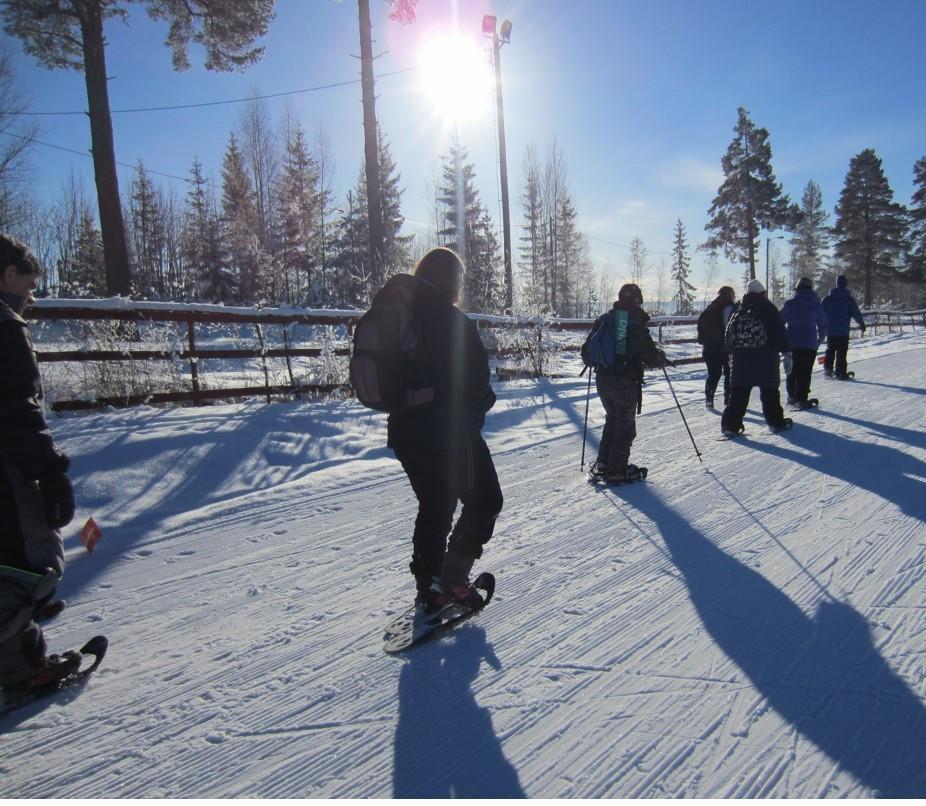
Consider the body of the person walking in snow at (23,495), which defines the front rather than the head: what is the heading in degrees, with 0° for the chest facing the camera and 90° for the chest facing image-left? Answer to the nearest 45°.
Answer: approximately 270°

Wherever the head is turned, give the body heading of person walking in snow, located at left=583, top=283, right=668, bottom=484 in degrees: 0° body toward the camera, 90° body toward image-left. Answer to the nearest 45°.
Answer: approximately 225°

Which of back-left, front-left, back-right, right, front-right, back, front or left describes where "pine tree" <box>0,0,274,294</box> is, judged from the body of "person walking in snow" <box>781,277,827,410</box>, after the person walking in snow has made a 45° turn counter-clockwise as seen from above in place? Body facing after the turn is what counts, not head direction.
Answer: left

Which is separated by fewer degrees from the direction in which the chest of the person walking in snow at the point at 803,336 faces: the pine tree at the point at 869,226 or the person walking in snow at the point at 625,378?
the pine tree

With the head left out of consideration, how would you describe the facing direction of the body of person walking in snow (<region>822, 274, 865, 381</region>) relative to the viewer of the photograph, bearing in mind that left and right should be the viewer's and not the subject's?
facing away from the viewer and to the right of the viewer

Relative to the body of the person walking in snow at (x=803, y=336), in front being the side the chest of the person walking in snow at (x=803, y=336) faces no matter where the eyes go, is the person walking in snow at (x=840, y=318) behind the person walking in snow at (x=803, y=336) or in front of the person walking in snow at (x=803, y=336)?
in front

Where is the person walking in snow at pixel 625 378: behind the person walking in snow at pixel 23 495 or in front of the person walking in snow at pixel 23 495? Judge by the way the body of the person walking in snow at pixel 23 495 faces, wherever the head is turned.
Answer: in front

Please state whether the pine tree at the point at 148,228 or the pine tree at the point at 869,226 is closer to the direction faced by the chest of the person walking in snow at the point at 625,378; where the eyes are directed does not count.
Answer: the pine tree at the point at 869,226

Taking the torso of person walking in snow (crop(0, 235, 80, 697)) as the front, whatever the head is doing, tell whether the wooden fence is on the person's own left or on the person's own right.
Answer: on the person's own left

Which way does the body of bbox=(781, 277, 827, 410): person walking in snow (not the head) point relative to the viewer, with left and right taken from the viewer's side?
facing away from the viewer and to the right of the viewer
